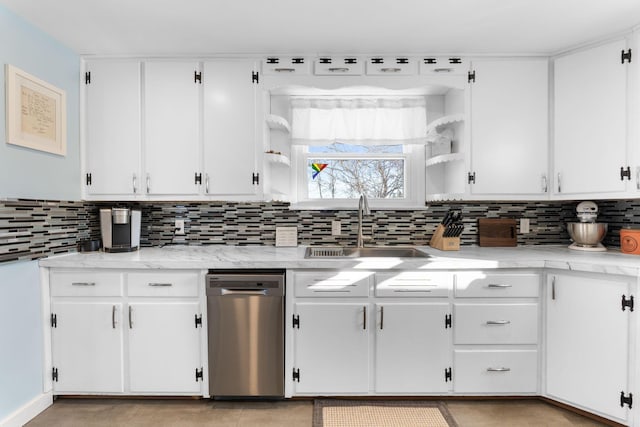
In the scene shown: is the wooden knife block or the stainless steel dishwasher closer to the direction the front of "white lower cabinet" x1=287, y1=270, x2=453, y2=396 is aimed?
the stainless steel dishwasher

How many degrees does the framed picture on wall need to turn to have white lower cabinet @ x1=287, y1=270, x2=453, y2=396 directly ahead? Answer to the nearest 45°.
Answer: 0° — it already faces it

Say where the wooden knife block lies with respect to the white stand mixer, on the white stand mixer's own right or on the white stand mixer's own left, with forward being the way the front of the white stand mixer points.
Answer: on the white stand mixer's own right

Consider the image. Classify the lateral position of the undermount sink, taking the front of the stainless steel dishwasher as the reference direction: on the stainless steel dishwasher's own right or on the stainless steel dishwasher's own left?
on the stainless steel dishwasher's own left

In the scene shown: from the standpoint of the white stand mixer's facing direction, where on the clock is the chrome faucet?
The chrome faucet is roughly at 2 o'clock from the white stand mixer.

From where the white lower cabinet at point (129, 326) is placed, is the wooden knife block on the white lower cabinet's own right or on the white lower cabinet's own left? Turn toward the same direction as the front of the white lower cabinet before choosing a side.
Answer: on the white lower cabinet's own left

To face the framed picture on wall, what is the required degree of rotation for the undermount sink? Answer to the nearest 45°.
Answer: approximately 45° to its right

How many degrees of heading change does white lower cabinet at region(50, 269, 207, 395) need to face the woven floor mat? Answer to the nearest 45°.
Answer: approximately 45° to its left

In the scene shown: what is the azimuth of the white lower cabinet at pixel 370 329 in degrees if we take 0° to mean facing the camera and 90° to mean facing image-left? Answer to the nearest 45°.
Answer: approximately 0°

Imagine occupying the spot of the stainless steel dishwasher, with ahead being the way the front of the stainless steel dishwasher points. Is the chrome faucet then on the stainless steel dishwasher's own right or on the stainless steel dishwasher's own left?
on the stainless steel dishwasher's own left

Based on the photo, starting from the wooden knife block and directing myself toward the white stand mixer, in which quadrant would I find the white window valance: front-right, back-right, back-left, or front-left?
back-left
